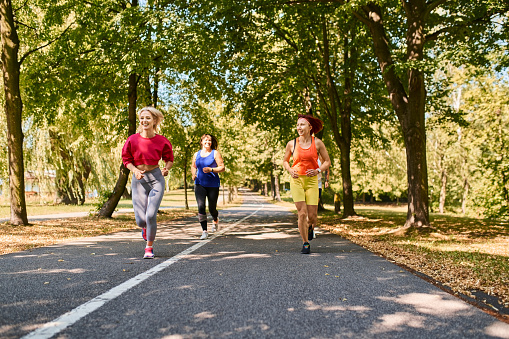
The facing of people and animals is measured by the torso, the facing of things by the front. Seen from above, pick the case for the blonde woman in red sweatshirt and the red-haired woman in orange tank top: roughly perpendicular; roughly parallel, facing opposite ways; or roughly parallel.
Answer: roughly parallel

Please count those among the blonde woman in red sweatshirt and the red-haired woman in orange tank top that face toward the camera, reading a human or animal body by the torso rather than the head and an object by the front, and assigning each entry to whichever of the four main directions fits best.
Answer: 2

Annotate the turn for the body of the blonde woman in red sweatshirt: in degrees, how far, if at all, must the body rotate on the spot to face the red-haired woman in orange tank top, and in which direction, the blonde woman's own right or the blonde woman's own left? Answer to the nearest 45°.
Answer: approximately 90° to the blonde woman's own left

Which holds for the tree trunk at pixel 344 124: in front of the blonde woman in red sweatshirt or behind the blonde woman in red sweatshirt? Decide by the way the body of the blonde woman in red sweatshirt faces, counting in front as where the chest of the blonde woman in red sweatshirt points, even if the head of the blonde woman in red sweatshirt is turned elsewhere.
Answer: behind

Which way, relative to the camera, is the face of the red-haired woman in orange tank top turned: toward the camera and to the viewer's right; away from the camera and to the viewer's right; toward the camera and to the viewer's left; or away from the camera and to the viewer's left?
toward the camera and to the viewer's left

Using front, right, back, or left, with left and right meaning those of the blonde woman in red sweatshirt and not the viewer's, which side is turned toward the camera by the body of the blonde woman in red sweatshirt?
front

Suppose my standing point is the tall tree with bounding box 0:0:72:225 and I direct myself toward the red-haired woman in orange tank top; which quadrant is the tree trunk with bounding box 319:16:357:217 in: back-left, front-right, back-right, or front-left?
front-left

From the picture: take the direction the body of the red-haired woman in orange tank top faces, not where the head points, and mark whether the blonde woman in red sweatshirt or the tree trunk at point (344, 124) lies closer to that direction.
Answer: the blonde woman in red sweatshirt

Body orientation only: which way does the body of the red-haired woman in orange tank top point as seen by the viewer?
toward the camera

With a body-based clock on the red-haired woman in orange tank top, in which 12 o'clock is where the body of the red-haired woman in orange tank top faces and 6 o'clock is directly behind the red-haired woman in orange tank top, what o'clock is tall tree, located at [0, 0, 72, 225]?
The tall tree is roughly at 4 o'clock from the red-haired woman in orange tank top.
